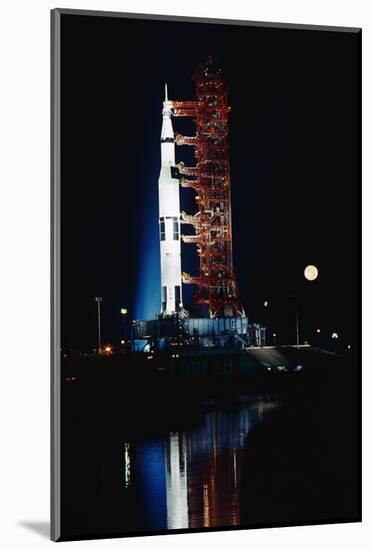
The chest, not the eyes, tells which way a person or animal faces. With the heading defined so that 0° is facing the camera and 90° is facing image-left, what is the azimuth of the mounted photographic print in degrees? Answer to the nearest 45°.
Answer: approximately 315°
